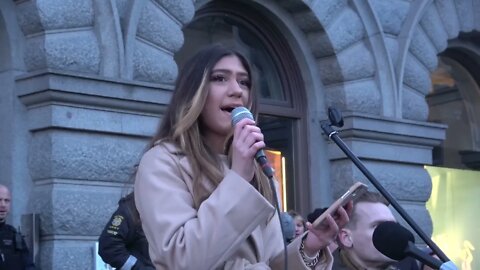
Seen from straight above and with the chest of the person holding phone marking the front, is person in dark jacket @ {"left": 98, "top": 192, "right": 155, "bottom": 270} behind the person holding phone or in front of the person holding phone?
behind

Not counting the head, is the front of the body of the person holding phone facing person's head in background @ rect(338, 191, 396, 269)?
no

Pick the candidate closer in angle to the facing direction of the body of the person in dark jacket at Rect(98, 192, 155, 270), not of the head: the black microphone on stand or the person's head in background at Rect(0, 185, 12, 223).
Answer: the black microphone on stand

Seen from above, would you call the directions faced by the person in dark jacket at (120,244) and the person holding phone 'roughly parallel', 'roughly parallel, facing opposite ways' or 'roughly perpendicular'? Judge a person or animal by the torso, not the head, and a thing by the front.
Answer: roughly parallel

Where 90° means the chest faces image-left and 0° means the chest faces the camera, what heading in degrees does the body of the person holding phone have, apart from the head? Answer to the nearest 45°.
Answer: approximately 315°
